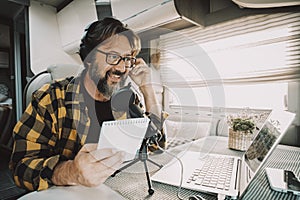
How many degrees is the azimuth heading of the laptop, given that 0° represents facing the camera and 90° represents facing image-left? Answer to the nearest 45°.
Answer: approximately 90°

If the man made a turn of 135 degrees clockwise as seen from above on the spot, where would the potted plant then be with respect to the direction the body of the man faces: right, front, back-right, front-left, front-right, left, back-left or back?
back

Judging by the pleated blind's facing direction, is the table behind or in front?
in front

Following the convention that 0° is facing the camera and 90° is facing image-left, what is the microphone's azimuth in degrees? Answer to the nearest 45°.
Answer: approximately 90°

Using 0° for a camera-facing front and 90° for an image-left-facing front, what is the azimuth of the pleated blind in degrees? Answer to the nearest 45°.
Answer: approximately 45°

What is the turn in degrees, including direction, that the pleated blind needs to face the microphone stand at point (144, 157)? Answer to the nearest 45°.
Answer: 0° — it already faces it

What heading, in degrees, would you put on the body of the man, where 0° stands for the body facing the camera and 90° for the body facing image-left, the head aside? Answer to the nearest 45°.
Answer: approximately 315°

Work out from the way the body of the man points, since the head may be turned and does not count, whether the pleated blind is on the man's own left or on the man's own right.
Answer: on the man's own left

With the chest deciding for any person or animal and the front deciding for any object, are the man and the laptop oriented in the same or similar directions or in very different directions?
very different directions

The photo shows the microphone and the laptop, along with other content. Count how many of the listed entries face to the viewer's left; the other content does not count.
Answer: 2

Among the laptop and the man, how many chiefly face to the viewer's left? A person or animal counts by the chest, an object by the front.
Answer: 1
